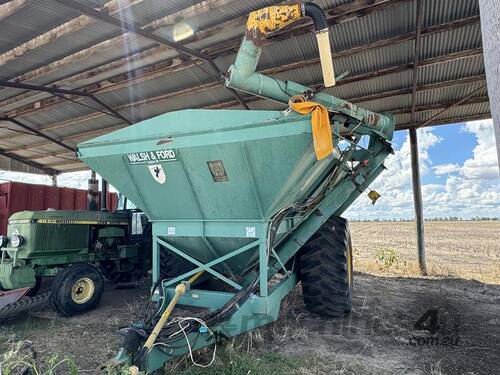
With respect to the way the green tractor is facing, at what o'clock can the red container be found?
The red container is roughly at 4 o'clock from the green tractor.

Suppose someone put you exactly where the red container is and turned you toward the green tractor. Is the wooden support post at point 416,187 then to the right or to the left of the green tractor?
left

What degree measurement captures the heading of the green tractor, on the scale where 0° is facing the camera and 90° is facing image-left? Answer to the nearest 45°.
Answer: approximately 45°

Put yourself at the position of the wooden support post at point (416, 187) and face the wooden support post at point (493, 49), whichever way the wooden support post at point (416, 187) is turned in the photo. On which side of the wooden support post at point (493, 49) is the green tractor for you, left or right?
right

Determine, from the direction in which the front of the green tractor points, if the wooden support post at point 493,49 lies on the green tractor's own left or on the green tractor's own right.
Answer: on the green tractor's own left
